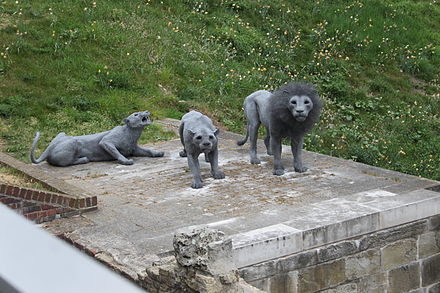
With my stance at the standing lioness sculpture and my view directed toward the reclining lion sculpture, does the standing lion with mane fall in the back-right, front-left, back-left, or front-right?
back-right

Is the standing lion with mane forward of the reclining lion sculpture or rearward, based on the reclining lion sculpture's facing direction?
forward

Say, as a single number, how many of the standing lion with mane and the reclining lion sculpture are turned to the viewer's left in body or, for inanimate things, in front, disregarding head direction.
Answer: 0

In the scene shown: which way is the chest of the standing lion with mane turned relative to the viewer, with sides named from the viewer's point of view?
facing the viewer and to the right of the viewer

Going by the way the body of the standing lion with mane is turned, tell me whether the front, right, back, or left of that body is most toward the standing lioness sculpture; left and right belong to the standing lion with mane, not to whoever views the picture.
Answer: right

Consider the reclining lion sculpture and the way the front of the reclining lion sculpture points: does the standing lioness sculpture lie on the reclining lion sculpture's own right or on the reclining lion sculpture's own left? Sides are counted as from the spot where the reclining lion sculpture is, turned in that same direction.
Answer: on the reclining lion sculpture's own right

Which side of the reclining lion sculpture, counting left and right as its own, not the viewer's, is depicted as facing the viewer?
right
